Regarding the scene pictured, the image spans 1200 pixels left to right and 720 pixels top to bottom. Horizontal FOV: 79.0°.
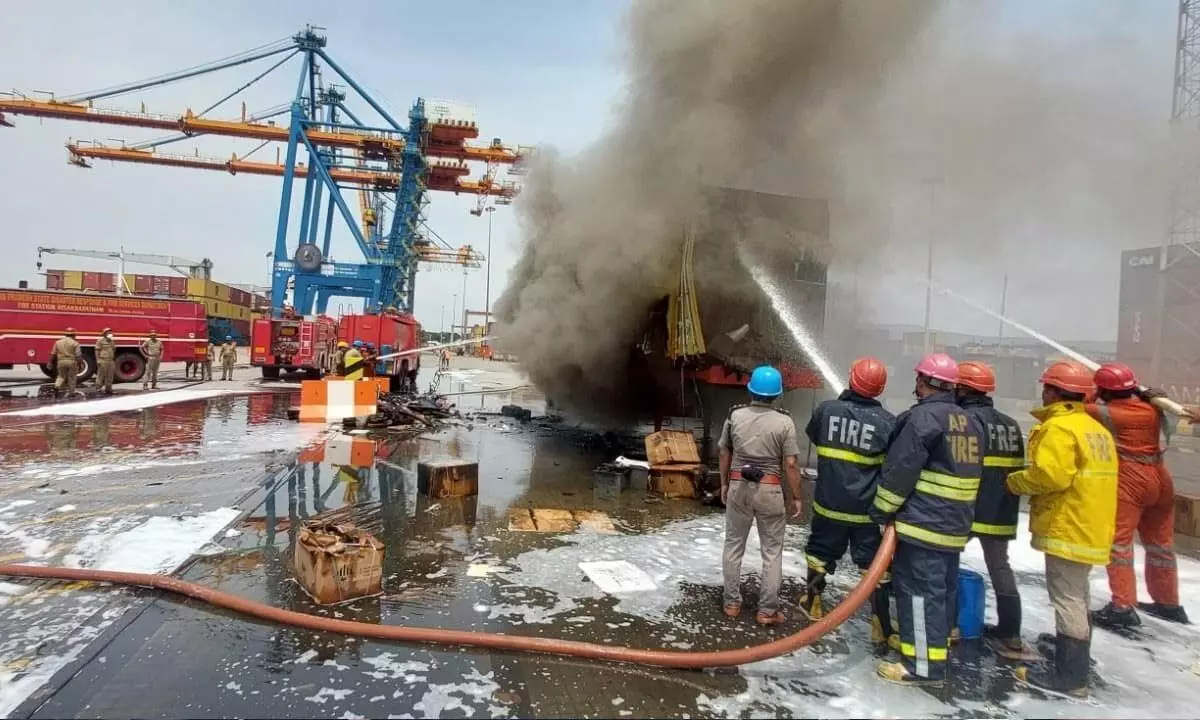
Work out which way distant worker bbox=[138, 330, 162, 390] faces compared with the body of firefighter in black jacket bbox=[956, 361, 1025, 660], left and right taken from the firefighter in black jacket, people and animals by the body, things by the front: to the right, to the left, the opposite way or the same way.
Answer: the opposite way

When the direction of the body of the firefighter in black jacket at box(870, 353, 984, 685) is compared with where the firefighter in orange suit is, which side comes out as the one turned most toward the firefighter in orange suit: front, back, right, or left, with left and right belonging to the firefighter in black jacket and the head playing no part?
right

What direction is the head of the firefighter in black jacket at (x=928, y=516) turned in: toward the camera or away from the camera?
away from the camera

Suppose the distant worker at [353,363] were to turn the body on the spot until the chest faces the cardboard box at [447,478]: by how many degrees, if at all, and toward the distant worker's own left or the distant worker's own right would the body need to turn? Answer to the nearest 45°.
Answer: approximately 90° to the distant worker's own right

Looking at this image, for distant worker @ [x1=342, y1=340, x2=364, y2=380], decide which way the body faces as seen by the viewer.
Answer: to the viewer's right

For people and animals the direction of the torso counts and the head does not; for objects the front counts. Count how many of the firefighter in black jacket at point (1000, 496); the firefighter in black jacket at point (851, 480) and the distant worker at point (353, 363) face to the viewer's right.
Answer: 1
